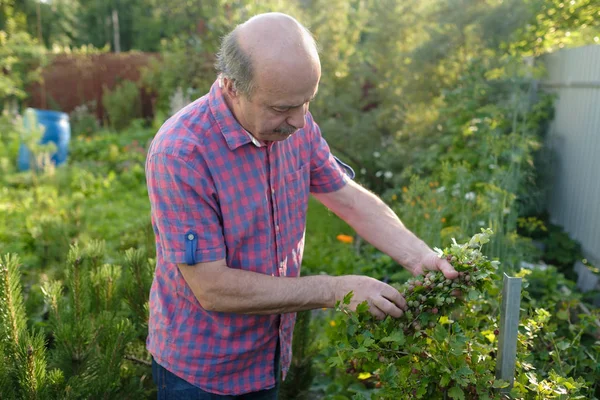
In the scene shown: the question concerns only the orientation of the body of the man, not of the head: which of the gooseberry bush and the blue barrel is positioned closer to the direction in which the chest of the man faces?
the gooseberry bush

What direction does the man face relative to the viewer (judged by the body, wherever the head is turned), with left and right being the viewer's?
facing the viewer and to the right of the viewer

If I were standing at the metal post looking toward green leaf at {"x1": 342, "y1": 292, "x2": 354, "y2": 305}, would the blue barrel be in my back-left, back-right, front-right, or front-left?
front-right

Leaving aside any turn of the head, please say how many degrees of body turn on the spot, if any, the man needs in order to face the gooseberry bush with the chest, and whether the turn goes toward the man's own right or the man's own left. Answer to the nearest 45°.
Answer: approximately 45° to the man's own left

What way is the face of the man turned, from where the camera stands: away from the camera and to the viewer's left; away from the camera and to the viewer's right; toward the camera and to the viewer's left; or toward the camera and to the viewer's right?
toward the camera and to the viewer's right

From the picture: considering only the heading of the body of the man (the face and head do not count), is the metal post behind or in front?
in front

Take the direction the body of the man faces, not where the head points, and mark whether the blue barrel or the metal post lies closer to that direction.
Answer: the metal post

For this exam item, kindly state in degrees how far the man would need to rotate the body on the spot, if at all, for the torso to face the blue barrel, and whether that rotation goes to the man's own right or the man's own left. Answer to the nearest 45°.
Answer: approximately 180°
